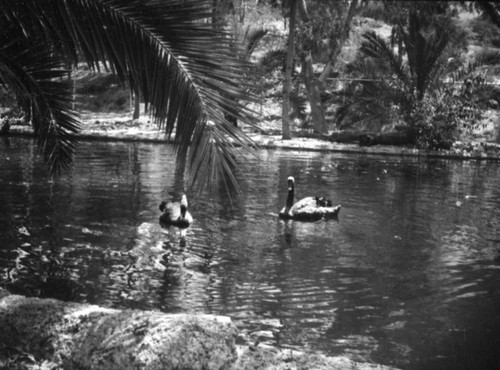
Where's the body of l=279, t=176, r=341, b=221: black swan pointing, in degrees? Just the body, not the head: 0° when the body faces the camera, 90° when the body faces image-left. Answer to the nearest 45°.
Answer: approximately 90°

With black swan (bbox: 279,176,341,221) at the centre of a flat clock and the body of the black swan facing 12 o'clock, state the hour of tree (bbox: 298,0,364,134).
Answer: The tree is roughly at 3 o'clock from the black swan.

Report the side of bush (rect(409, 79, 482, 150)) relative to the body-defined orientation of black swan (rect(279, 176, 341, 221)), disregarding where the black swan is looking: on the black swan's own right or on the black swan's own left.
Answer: on the black swan's own right

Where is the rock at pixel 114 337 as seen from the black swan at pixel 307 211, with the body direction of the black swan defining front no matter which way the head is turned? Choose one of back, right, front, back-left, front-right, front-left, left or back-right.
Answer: left

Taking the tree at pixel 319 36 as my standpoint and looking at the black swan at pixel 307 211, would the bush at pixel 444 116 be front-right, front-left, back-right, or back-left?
front-left

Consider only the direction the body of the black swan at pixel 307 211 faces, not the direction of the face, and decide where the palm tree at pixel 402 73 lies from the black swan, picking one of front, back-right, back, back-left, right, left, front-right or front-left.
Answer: right

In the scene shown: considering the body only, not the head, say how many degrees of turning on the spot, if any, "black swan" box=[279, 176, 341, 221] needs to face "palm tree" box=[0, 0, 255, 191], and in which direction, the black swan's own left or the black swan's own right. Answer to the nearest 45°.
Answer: approximately 90° to the black swan's own left
